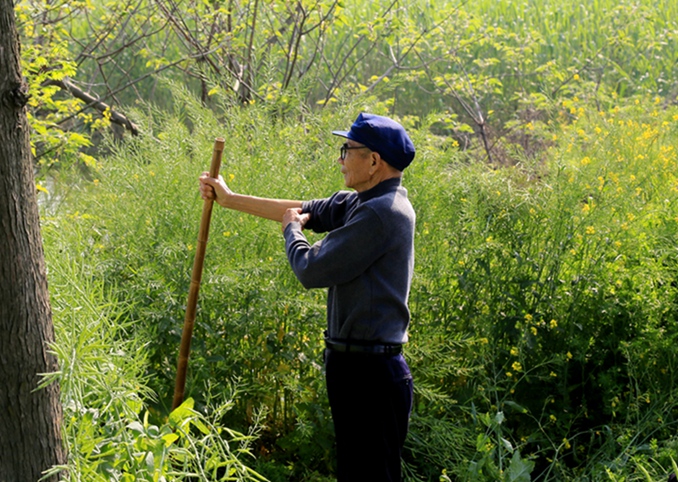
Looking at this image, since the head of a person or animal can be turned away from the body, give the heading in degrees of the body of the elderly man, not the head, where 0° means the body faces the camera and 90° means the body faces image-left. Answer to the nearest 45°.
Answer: approximately 90°

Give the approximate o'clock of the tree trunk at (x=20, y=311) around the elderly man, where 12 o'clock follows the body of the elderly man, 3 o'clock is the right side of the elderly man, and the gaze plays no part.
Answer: The tree trunk is roughly at 11 o'clock from the elderly man.

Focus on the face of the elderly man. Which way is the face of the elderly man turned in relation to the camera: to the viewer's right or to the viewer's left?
to the viewer's left
